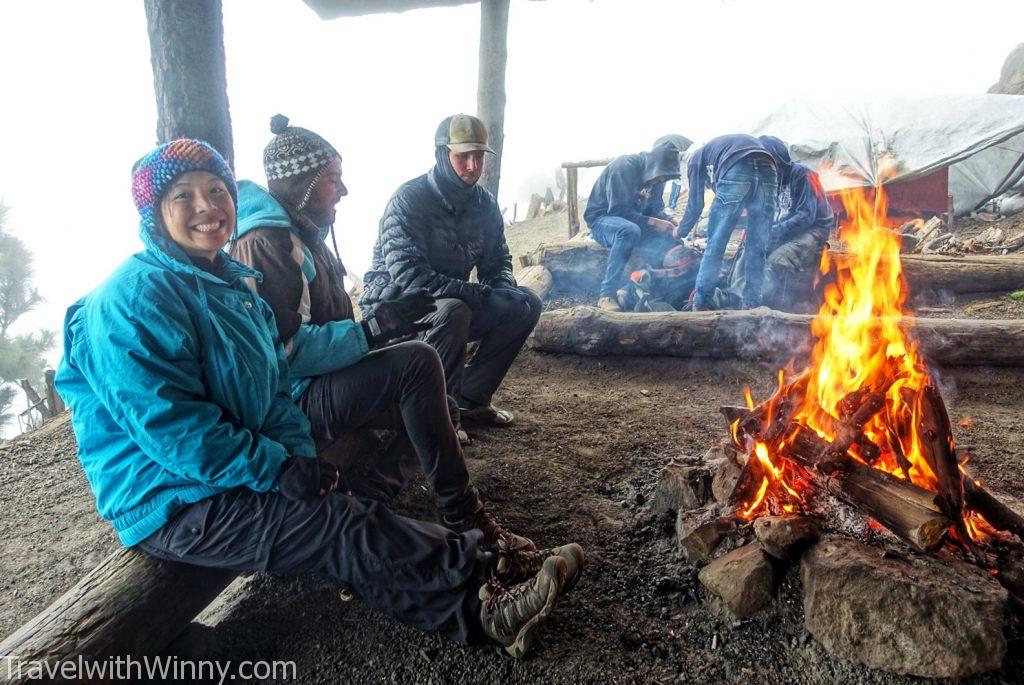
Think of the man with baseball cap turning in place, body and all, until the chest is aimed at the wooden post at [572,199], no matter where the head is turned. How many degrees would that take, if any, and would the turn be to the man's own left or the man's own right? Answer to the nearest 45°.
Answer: approximately 135° to the man's own left

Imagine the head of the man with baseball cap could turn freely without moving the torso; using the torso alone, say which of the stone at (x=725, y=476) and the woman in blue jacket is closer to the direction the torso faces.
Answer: the stone

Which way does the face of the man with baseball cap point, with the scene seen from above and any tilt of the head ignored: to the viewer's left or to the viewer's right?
to the viewer's right

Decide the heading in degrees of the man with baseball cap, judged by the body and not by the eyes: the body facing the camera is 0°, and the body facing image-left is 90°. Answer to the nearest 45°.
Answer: approximately 315°

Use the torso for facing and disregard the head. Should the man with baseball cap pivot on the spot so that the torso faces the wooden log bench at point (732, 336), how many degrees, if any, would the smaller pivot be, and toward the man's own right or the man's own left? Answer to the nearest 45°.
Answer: approximately 45° to the man's own left

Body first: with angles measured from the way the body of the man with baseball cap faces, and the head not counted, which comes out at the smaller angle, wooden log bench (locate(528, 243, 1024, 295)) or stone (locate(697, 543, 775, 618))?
the stone

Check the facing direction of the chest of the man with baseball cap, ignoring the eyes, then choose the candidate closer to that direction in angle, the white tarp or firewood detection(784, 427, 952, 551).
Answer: the firewood

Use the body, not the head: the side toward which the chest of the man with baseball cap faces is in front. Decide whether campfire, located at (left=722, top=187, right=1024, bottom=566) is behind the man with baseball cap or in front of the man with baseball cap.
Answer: in front

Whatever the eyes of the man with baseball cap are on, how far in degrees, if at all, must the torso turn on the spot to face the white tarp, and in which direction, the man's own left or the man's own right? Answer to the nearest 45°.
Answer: approximately 90° to the man's own left

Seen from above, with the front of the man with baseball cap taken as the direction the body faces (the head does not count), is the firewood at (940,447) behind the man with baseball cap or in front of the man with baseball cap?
in front

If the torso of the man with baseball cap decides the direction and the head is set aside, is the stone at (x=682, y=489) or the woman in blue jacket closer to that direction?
the stone

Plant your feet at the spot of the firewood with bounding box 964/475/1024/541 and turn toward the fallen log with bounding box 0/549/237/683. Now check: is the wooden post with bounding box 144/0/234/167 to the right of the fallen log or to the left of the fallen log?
right
